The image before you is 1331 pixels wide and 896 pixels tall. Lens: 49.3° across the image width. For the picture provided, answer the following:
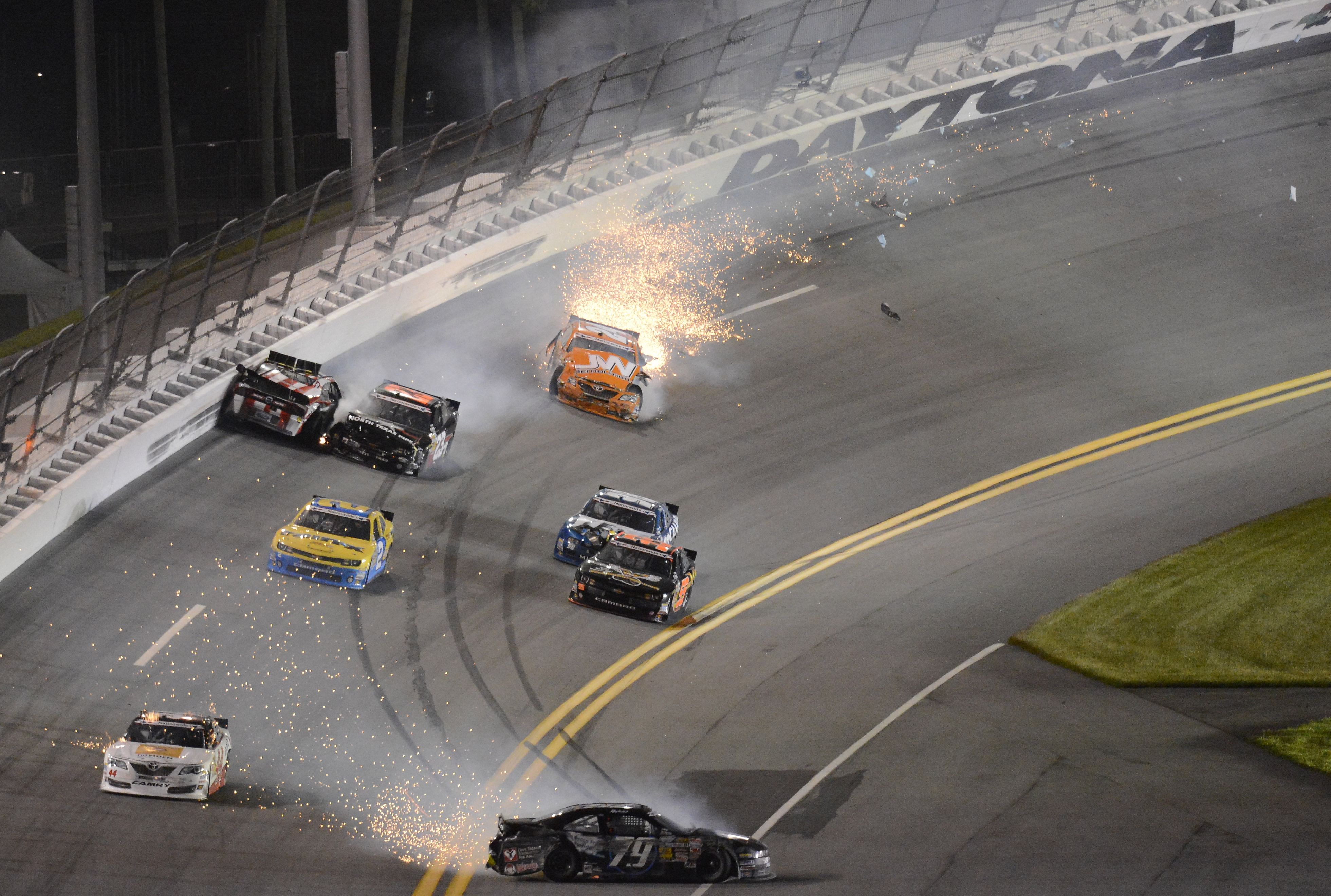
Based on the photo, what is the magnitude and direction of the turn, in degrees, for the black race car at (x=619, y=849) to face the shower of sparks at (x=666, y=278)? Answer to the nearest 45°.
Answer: approximately 90° to its left

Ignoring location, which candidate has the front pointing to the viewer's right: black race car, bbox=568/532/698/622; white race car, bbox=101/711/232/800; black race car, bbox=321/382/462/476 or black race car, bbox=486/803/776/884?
black race car, bbox=486/803/776/884

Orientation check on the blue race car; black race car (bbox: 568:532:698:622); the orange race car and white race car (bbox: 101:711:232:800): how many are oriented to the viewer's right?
0

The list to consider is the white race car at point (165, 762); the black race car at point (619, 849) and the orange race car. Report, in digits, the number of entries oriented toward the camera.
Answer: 2

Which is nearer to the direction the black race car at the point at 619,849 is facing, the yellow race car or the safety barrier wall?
the safety barrier wall

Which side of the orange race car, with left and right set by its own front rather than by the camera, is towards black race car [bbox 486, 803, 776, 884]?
front

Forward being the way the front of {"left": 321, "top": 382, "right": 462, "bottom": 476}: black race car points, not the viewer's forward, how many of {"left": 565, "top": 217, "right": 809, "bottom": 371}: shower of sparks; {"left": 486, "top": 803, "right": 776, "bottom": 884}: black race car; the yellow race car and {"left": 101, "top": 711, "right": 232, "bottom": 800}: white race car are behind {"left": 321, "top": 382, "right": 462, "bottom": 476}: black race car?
1

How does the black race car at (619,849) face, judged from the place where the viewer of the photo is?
facing to the right of the viewer

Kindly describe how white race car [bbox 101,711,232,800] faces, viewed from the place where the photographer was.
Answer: facing the viewer

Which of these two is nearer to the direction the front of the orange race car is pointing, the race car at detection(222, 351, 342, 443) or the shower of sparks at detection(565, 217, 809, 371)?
the race car

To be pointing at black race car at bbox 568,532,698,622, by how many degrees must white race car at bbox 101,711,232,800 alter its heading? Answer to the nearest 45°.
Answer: approximately 135° to its left

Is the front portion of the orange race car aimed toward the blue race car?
yes

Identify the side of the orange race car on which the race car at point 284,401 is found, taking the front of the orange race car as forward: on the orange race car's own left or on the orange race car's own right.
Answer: on the orange race car's own right

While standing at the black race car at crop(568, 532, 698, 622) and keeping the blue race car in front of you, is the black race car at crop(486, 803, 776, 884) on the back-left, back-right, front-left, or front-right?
back-left

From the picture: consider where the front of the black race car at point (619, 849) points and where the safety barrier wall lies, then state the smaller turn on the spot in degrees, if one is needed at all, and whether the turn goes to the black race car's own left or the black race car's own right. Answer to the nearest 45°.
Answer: approximately 90° to the black race car's own left

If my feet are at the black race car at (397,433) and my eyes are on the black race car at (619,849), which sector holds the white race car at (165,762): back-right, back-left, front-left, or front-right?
front-right
